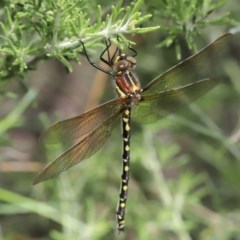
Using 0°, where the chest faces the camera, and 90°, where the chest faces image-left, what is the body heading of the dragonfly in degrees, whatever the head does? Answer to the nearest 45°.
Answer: approximately 180°
